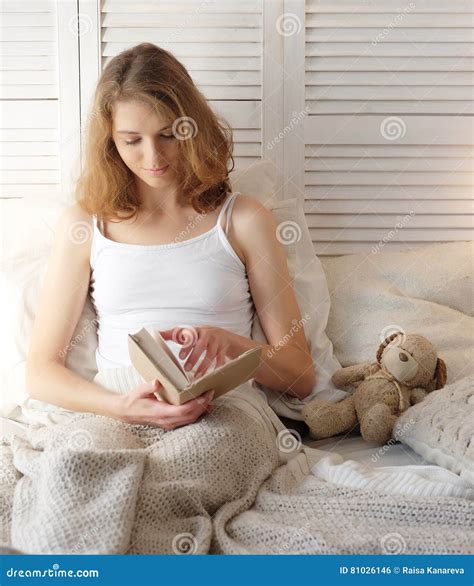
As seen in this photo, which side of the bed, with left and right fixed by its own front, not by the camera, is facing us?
front

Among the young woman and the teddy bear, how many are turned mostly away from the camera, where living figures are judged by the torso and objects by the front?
0

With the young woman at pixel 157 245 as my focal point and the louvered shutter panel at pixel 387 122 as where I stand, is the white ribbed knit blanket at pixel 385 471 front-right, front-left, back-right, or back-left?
front-left

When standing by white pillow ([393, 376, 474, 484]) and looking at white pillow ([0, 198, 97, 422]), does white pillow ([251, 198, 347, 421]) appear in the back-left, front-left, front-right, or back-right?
front-right

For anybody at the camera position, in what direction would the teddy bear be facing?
facing the viewer and to the left of the viewer

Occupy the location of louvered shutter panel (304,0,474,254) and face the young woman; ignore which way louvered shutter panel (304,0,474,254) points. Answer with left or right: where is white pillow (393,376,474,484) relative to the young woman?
left

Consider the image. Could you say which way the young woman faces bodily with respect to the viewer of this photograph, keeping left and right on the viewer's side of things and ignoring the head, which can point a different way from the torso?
facing the viewer

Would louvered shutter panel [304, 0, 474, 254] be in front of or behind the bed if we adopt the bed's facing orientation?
behind

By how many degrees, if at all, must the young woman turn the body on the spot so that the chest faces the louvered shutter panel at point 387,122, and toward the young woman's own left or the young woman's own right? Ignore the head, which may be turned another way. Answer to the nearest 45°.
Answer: approximately 135° to the young woman's own left

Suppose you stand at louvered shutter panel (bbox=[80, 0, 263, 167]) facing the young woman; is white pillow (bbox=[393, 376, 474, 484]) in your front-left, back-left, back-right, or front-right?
front-left

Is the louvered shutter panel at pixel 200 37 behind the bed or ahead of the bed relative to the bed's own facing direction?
behind
